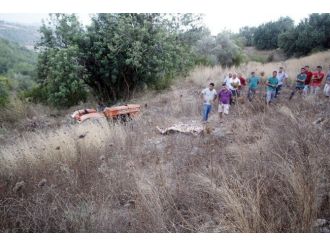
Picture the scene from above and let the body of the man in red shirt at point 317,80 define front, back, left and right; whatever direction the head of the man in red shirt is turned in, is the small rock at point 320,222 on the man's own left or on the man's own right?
on the man's own left

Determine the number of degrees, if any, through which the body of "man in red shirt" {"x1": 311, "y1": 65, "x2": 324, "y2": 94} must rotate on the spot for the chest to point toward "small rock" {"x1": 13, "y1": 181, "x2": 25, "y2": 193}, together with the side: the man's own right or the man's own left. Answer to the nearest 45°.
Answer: approximately 45° to the man's own left

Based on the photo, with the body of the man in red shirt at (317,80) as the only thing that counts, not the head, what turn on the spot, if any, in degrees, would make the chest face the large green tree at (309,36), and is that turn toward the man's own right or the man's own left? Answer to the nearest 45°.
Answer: approximately 135° to the man's own right

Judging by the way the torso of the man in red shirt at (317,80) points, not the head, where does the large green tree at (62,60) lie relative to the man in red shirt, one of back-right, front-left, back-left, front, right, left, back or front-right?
front-right

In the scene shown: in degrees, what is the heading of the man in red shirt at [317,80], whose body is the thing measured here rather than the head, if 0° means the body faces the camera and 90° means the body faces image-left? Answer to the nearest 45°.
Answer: approximately 45°

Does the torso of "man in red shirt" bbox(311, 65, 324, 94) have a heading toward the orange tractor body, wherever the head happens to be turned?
yes
